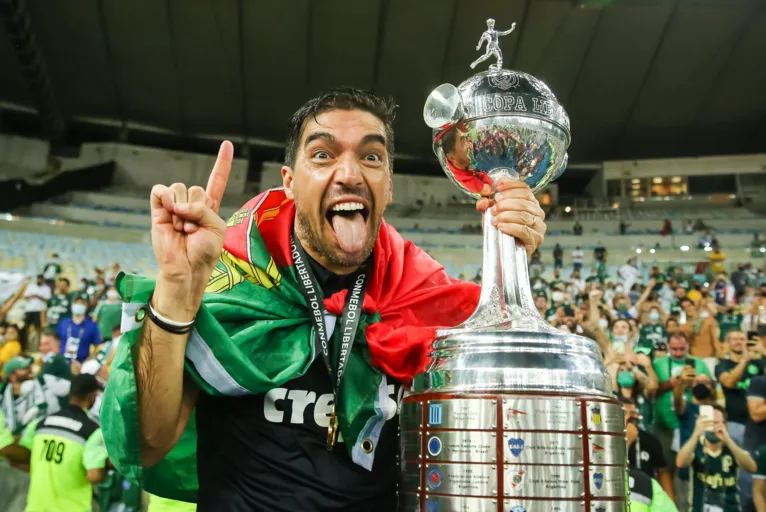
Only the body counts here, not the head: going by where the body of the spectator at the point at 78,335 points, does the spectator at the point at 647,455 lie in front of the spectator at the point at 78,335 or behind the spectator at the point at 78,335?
in front

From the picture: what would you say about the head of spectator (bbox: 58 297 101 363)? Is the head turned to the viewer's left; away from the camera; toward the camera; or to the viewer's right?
toward the camera

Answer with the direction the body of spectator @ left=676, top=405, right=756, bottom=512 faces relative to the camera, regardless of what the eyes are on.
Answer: toward the camera

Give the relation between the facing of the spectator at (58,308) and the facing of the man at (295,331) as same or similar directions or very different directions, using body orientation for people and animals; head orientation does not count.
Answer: same or similar directions

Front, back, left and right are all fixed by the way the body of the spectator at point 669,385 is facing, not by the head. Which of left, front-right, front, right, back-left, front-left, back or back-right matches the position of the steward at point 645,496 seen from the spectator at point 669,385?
front

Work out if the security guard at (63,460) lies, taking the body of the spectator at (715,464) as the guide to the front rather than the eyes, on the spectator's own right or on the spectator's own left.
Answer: on the spectator's own right

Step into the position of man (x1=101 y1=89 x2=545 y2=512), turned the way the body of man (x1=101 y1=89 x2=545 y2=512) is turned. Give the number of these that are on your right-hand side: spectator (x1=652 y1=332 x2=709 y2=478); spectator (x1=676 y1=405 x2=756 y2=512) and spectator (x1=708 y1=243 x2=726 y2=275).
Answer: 0

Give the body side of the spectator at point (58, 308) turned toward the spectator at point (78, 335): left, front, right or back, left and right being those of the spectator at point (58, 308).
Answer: front

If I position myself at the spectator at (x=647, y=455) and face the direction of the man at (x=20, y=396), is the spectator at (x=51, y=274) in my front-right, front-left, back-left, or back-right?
front-right

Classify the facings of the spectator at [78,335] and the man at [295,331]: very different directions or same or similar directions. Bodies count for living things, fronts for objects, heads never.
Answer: same or similar directions

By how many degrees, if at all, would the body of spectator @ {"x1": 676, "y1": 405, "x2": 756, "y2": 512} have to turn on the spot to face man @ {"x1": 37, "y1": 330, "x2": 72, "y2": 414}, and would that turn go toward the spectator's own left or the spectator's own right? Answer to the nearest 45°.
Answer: approximately 90° to the spectator's own right

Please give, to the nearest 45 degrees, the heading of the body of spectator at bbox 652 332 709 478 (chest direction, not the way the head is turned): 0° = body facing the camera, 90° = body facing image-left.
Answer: approximately 0°

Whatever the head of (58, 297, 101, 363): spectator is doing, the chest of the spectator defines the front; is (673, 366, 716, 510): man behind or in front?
in front

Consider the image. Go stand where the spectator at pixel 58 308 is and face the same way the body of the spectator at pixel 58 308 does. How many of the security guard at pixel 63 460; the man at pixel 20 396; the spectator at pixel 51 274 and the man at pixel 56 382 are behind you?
1

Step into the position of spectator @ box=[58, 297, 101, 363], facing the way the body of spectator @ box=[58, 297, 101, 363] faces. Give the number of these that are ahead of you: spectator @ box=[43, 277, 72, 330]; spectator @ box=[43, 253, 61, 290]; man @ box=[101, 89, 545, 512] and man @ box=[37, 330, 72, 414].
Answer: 2

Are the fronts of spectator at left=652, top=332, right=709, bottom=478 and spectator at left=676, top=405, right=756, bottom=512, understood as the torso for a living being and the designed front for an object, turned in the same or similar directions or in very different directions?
same or similar directions

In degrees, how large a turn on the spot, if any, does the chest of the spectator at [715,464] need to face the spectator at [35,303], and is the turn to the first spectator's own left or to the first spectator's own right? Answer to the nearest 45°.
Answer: approximately 90° to the first spectator's own right

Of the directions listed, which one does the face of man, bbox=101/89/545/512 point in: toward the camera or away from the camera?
toward the camera

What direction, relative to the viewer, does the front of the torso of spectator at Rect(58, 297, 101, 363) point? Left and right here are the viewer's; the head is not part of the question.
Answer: facing the viewer
